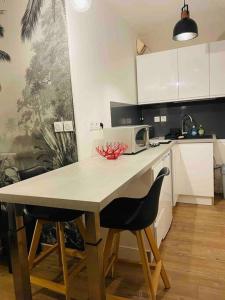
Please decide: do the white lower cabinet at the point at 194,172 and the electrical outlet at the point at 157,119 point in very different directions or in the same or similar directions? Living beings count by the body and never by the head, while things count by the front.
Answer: same or similar directions

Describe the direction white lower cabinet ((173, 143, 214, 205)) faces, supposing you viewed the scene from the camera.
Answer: facing the viewer

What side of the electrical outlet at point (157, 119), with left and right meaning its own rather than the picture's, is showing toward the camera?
front

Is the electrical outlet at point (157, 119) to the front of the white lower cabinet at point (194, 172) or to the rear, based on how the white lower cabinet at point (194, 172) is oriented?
to the rear

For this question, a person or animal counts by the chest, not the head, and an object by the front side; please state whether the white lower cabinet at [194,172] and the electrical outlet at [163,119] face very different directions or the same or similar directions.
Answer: same or similar directions

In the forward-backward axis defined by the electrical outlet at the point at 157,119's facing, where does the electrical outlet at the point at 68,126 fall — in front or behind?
in front

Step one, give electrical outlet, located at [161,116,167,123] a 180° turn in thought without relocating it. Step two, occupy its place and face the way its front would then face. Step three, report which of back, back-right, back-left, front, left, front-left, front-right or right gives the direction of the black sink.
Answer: back-right

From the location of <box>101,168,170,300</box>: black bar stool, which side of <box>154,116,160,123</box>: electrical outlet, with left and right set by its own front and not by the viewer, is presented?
front

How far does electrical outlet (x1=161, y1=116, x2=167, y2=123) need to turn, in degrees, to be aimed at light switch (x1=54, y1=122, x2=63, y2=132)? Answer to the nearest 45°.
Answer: approximately 45° to its right

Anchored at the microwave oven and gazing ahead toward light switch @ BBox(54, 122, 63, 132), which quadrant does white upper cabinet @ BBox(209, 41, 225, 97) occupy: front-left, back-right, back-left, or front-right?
back-right

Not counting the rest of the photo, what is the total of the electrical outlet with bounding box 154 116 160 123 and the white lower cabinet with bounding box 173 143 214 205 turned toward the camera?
2

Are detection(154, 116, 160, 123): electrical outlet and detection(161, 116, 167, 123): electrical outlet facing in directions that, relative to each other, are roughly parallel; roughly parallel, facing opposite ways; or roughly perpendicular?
roughly parallel
